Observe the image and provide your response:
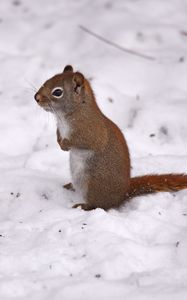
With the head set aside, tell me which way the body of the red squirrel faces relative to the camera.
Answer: to the viewer's left
